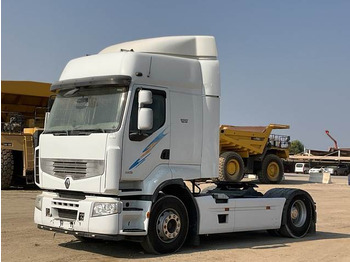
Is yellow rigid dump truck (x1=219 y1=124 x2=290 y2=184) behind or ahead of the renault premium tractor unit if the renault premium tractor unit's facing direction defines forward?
behind

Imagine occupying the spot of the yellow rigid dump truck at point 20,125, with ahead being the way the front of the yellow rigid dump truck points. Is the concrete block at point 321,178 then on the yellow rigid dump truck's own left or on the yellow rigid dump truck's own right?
on the yellow rigid dump truck's own left

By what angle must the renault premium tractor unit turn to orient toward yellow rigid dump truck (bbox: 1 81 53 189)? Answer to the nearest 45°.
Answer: approximately 90° to its right

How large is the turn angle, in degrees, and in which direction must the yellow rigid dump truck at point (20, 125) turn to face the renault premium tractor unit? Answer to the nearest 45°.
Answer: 0° — it already faces it
